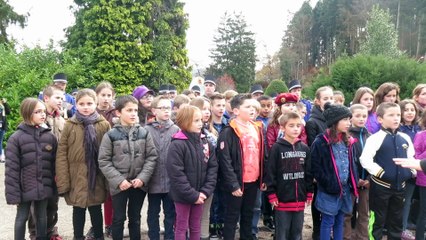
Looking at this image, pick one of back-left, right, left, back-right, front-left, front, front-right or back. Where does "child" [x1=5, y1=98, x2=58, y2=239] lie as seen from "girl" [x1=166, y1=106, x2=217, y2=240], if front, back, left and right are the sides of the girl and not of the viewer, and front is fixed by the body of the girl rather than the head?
back-right

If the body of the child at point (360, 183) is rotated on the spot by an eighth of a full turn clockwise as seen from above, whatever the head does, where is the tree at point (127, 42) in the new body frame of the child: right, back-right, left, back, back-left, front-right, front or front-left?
back-right

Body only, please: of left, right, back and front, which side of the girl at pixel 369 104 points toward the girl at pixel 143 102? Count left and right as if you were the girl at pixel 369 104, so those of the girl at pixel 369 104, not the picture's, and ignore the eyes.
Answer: right

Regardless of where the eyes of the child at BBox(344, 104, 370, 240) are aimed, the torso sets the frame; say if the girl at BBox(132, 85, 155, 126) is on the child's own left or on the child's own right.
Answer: on the child's own right

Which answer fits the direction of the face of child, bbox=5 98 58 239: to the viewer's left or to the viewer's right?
to the viewer's right

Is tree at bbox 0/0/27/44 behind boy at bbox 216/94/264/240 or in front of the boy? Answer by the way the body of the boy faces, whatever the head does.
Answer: behind

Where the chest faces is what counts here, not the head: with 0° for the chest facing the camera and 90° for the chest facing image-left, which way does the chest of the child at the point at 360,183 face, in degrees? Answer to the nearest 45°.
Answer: approximately 315°

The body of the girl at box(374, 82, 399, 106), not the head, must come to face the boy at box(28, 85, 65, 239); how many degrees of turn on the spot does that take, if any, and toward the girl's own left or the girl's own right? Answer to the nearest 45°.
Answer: approximately 90° to the girl's own right

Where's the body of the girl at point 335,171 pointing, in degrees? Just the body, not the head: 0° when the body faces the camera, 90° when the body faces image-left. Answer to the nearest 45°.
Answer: approximately 315°

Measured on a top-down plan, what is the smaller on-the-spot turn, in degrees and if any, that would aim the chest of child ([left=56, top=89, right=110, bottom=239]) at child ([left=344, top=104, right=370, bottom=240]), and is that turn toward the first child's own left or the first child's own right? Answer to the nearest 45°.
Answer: approximately 90° to the first child's own left

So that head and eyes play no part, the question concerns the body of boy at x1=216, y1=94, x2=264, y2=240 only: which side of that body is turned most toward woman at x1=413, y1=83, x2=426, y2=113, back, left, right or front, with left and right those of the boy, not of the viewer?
left
